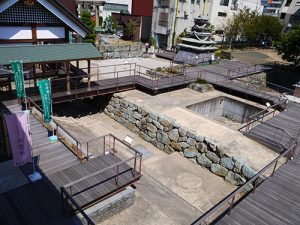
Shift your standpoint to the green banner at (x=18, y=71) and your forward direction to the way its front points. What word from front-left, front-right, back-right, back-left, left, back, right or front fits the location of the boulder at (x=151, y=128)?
left

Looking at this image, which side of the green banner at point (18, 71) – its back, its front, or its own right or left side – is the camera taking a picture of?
front

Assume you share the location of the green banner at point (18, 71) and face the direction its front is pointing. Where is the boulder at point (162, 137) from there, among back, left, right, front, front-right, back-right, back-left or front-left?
left

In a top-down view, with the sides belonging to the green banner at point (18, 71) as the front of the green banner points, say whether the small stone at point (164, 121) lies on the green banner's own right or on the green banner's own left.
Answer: on the green banner's own left

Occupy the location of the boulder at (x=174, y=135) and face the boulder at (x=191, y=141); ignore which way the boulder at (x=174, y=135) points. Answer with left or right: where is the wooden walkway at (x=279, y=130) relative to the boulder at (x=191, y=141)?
left

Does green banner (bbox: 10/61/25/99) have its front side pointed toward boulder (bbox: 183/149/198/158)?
no

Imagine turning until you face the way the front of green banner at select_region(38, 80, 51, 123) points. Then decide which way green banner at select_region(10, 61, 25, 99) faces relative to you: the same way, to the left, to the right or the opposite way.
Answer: the same way

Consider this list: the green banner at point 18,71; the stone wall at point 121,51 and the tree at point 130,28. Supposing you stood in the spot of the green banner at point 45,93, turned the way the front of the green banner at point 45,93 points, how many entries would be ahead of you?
0

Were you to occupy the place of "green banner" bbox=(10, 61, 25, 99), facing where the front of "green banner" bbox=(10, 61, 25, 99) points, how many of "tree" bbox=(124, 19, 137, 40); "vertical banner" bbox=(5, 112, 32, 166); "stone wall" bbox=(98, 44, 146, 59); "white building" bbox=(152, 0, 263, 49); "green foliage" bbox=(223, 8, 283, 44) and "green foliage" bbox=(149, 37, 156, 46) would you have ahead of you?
1

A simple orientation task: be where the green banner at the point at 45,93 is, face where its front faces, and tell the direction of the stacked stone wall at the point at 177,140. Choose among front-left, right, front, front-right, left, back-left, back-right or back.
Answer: left

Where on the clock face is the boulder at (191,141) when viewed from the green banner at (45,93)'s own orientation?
The boulder is roughly at 9 o'clock from the green banner.

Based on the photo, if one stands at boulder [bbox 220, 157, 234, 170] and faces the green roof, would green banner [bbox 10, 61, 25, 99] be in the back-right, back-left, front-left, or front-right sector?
front-left

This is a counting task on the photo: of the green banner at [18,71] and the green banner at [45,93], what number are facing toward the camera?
2

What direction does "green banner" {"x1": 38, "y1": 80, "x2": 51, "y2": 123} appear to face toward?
toward the camera

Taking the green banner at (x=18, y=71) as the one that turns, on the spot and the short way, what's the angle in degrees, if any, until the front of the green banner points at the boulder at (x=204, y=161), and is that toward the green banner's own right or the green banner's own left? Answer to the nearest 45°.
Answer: approximately 90° to the green banner's own left

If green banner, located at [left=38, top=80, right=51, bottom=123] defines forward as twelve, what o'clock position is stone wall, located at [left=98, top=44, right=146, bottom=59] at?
The stone wall is roughly at 7 o'clock from the green banner.

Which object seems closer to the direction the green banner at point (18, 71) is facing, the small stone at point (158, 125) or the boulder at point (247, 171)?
the boulder

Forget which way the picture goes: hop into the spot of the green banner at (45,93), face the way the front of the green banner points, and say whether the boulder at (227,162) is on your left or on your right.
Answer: on your left

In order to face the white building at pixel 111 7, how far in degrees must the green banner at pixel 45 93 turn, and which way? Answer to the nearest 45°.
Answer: approximately 180°
